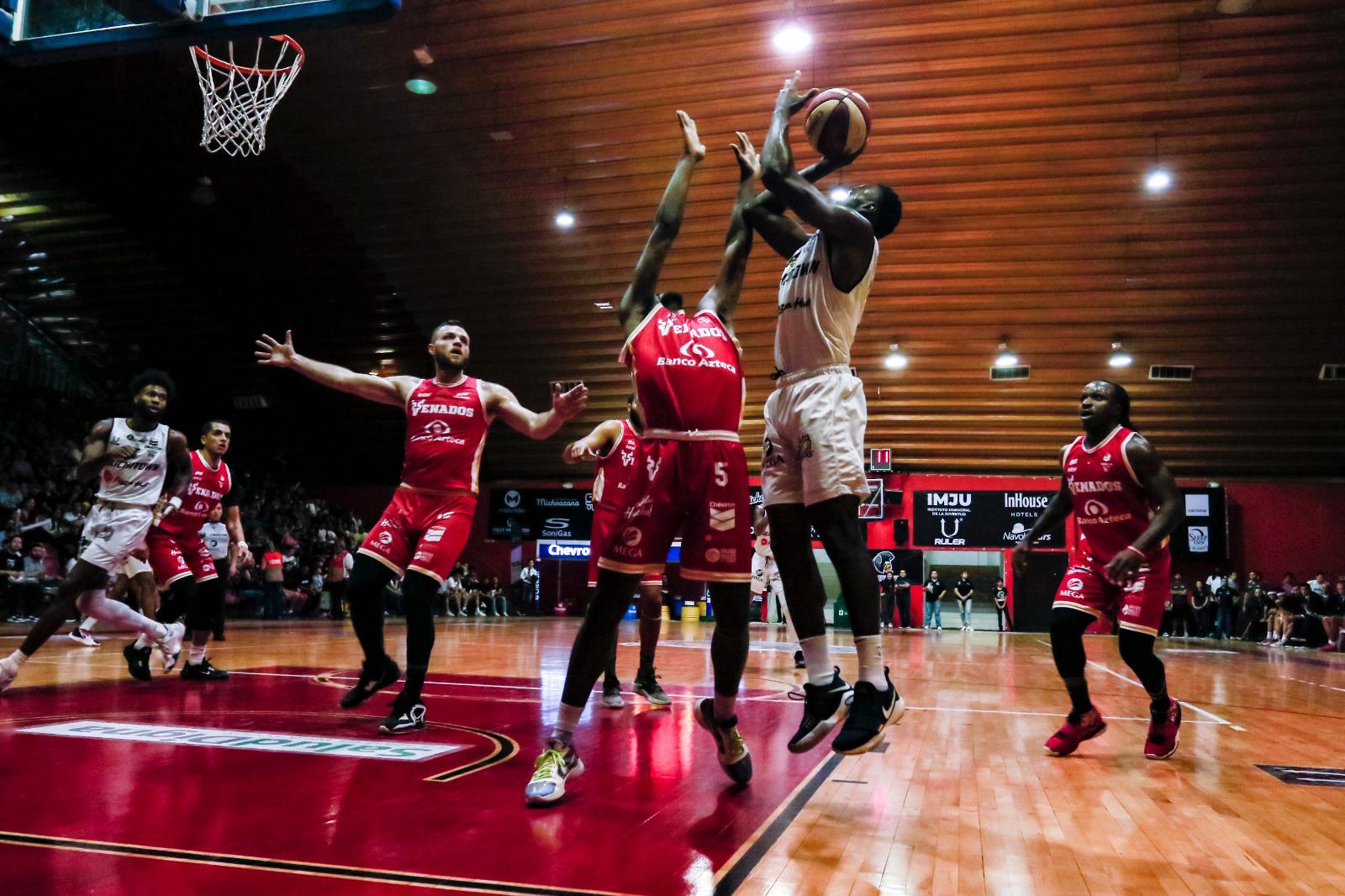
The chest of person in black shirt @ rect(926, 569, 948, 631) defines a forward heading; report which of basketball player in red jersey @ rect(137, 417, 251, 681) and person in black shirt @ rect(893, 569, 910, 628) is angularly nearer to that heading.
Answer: the basketball player in red jersey

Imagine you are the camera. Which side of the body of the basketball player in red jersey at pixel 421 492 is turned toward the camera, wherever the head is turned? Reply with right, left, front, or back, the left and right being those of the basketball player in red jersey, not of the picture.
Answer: front

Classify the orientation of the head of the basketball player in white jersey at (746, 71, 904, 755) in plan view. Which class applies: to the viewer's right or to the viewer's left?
to the viewer's left

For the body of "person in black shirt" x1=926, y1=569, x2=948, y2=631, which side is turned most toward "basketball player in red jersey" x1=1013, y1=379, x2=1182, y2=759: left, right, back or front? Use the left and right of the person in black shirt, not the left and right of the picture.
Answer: front

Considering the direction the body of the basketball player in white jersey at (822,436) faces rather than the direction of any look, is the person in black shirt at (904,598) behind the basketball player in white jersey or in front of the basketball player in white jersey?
behind

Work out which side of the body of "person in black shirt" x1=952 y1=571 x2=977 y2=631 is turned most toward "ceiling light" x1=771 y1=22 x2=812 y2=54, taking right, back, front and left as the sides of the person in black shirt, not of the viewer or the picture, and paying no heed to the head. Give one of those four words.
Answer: front

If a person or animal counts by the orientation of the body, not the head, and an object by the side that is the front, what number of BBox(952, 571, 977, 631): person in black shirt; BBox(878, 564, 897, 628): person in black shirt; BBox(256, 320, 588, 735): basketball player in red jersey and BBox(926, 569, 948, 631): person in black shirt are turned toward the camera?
4

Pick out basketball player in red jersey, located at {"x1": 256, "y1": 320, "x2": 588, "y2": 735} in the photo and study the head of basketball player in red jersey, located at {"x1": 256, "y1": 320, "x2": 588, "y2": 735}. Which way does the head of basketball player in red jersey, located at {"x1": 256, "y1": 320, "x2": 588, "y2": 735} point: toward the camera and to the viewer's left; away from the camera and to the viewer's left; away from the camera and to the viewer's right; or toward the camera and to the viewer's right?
toward the camera and to the viewer's right

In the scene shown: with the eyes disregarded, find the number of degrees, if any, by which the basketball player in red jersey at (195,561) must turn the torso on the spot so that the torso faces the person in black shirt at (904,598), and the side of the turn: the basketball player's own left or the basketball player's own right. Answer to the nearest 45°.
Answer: approximately 90° to the basketball player's own left

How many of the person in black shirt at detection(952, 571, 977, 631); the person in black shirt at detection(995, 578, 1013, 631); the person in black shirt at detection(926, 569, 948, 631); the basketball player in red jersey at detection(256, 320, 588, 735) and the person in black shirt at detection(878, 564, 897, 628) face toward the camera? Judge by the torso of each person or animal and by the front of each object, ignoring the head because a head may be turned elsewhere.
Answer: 5

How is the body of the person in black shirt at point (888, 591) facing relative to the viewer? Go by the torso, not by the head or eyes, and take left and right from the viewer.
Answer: facing the viewer

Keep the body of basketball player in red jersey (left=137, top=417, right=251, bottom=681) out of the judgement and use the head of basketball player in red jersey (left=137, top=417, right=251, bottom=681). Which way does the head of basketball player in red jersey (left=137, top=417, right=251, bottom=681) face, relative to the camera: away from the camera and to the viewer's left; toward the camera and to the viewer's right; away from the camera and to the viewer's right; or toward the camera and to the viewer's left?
toward the camera and to the viewer's right

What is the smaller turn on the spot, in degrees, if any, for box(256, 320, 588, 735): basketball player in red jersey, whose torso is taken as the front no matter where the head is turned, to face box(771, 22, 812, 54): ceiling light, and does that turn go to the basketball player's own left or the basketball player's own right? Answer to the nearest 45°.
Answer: approximately 135° to the basketball player's own left
